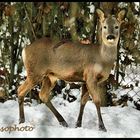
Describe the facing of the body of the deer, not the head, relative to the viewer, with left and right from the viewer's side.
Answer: facing to the right of the viewer
